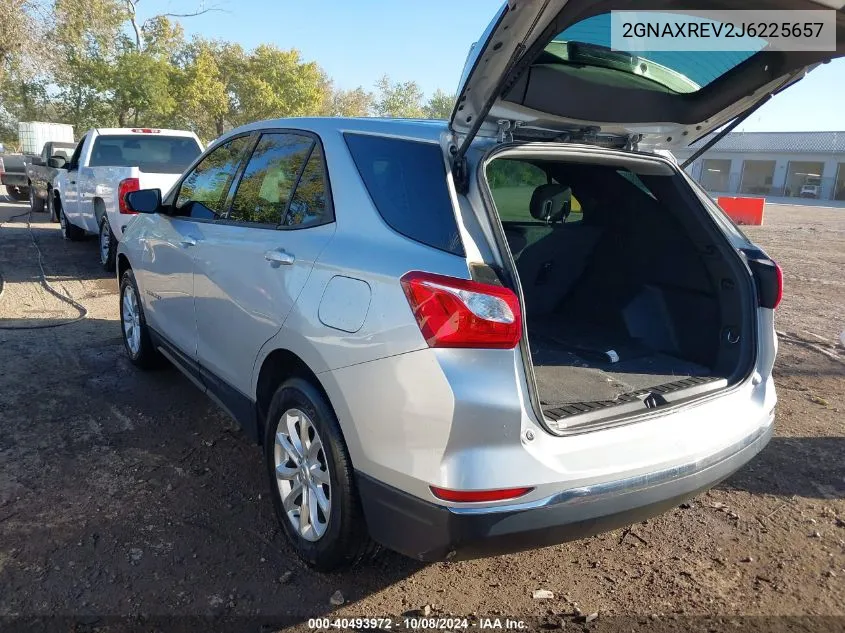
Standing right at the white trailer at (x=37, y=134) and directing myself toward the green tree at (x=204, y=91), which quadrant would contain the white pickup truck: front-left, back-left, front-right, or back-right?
back-right

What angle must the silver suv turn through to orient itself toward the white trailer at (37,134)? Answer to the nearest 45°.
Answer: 0° — it already faces it

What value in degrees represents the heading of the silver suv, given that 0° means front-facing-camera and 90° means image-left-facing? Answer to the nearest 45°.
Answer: approximately 135°

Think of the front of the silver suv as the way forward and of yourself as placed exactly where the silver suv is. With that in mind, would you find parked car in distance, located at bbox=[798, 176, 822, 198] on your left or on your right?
on your right

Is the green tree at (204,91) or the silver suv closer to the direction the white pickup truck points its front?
the green tree

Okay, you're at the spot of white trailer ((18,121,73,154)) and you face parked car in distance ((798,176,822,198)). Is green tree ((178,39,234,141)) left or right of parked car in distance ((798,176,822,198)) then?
left

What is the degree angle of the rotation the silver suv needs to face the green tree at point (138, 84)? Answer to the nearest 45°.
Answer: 0° — it already faces it

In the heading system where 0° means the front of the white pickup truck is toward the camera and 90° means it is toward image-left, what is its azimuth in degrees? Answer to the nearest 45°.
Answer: approximately 135°

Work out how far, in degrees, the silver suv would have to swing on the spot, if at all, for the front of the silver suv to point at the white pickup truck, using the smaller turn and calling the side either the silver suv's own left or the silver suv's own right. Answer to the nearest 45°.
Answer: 0° — it already faces it

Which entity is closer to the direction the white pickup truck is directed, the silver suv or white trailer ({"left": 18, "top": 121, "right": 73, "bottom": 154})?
the white trailer
